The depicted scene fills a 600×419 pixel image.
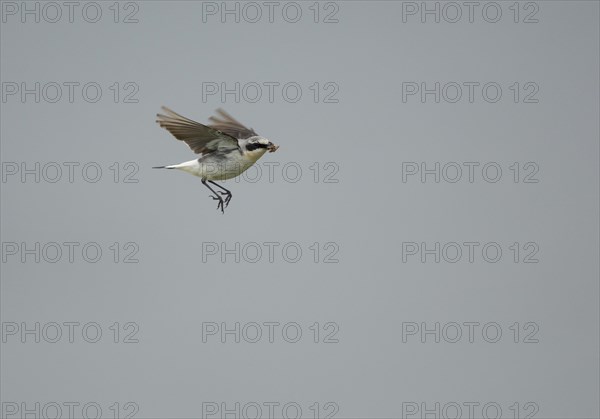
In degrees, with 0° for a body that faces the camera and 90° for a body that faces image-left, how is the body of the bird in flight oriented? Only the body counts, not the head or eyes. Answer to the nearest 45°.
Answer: approximately 270°
